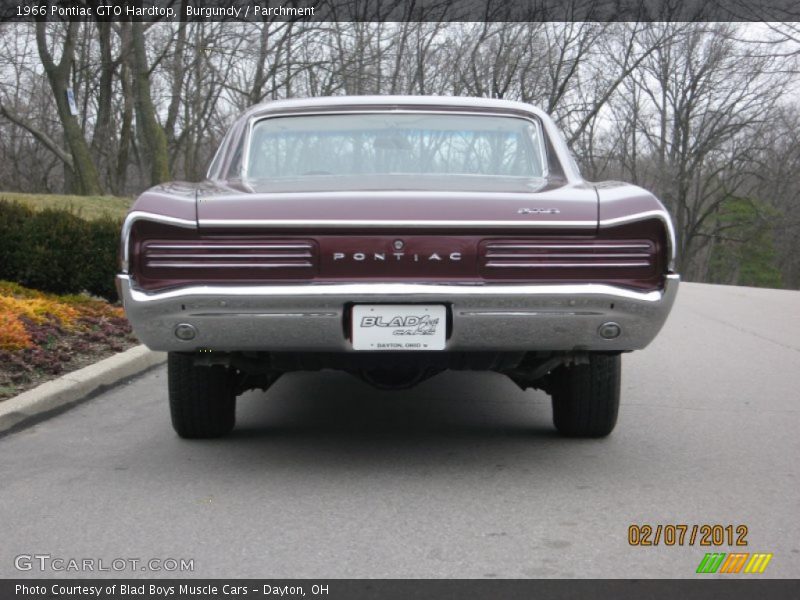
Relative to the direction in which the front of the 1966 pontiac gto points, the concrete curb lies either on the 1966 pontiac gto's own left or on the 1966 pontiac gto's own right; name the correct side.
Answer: on the 1966 pontiac gto's own left

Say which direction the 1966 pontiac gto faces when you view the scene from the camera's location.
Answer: facing away from the viewer

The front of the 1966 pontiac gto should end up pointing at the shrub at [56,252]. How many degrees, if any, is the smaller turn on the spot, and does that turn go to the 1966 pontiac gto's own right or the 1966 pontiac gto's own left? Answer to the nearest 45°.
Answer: approximately 45° to the 1966 pontiac gto's own left

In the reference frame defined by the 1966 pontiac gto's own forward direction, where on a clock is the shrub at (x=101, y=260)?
The shrub is roughly at 11 o'clock from the 1966 pontiac gto.

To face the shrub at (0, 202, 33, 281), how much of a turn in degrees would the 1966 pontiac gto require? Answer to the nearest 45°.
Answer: approximately 45° to its left
